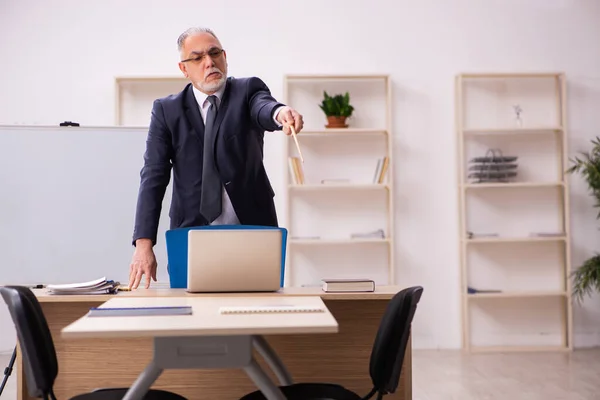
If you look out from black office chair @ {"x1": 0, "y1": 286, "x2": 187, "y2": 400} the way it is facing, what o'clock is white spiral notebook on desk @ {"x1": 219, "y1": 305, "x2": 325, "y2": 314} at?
The white spiral notebook on desk is roughly at 1 o'clock from the black office chair.

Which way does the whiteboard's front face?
toward the camera

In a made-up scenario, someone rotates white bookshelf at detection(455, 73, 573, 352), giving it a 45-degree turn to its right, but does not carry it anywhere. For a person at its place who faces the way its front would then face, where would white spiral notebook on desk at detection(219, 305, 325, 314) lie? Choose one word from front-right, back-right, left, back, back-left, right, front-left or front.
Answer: front-left

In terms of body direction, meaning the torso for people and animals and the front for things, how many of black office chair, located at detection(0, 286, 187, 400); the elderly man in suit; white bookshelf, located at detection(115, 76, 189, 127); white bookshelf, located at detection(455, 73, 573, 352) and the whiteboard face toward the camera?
4

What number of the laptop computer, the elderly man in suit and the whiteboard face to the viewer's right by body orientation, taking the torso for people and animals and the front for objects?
0

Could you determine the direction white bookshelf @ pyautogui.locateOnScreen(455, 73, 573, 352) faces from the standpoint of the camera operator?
facing the viewer

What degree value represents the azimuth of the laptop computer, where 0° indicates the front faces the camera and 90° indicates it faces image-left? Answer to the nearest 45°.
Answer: approximately 180°

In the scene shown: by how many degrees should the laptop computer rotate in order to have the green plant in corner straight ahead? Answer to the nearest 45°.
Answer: approximately 45° to its right

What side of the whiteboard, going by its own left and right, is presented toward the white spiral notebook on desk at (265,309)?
front

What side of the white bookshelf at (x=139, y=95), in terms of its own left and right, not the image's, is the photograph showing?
front
